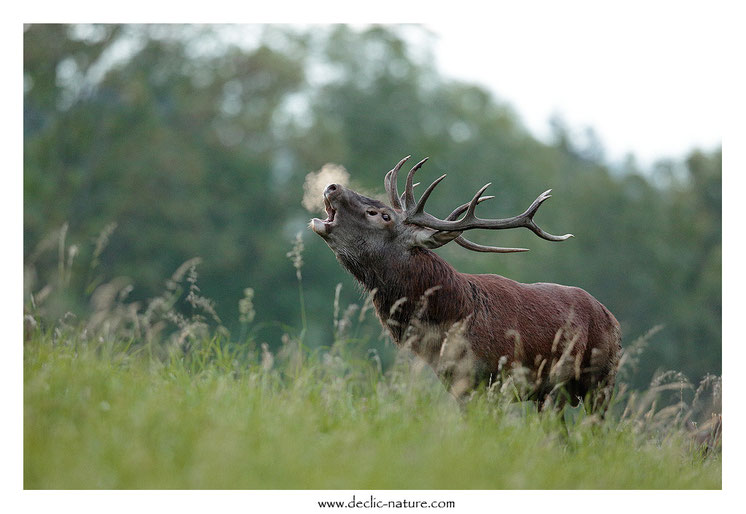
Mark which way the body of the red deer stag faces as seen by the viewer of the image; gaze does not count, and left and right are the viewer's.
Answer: facing to the left of the viewer
